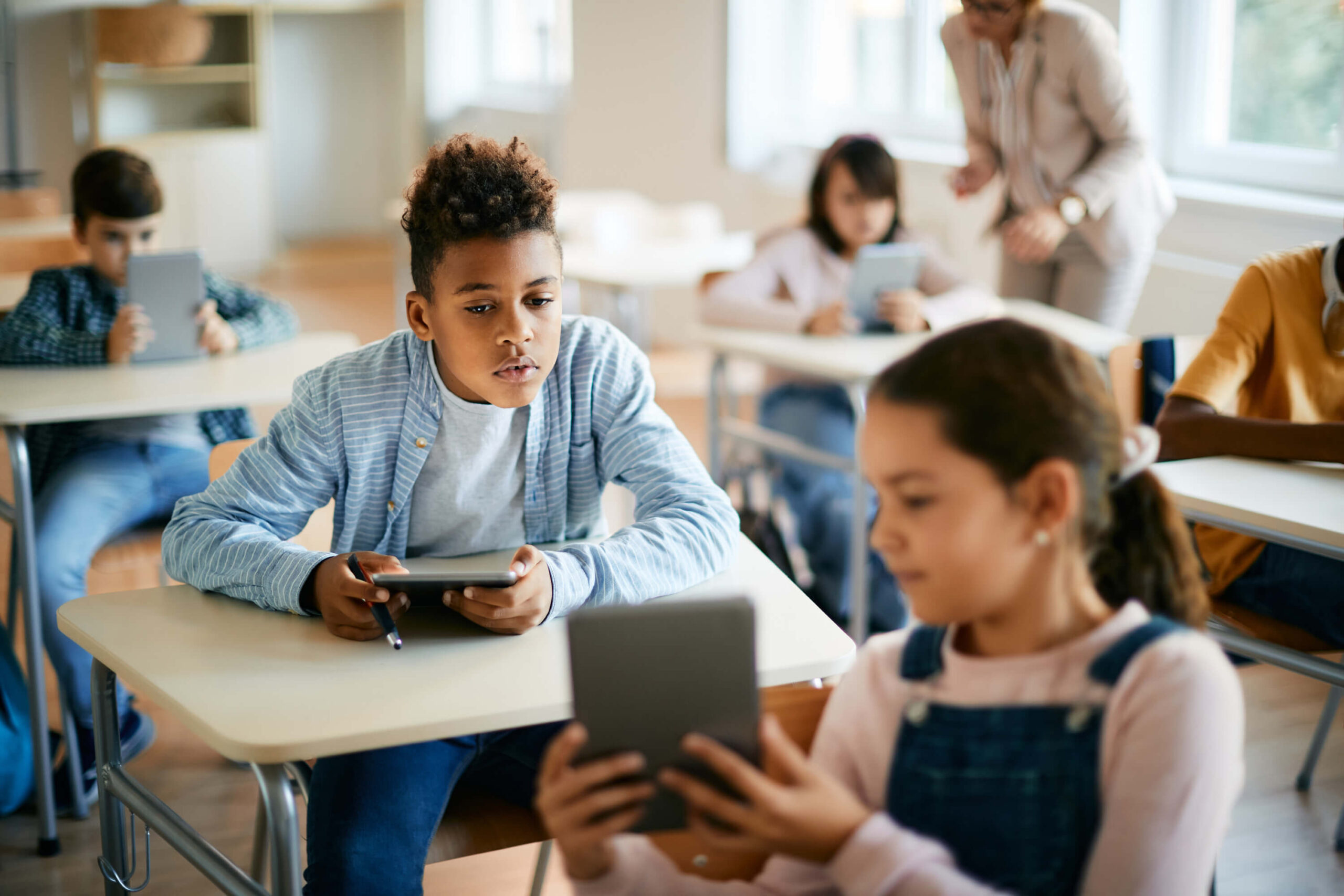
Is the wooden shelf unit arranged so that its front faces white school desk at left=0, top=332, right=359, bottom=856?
yes

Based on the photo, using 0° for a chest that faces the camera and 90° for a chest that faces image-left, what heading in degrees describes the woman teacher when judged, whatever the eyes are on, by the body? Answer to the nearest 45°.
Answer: approximately 45°

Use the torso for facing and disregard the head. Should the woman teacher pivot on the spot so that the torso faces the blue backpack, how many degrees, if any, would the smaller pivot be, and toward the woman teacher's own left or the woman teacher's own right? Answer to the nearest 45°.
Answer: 0° — they already face it

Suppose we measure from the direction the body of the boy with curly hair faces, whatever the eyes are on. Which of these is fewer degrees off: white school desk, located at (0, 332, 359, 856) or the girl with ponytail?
the girl with ponytail

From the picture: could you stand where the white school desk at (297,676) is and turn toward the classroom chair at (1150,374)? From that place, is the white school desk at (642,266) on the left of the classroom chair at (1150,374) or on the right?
left

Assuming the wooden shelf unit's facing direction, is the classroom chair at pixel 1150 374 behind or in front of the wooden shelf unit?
in front

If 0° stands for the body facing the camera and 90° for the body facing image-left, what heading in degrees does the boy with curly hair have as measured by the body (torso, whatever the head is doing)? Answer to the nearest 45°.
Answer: approximately 0°

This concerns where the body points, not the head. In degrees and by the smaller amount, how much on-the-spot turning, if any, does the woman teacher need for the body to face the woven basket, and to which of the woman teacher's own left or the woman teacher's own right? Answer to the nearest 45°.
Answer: approximately 90° to the woman teacher's own right

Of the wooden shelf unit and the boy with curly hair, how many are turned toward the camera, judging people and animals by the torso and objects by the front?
2
